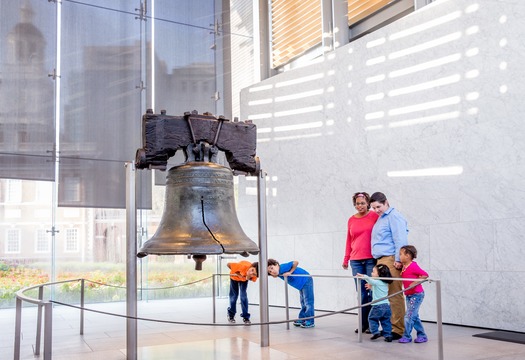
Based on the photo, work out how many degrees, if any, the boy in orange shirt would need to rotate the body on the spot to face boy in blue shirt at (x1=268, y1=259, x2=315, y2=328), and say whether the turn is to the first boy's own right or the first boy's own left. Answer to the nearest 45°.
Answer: approximately 45° to the first boy's own left

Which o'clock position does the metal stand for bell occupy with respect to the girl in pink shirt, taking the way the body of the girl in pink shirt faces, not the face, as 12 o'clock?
The metal stand for bell is roughly at 11 o'clock from the girl in pink shirt.

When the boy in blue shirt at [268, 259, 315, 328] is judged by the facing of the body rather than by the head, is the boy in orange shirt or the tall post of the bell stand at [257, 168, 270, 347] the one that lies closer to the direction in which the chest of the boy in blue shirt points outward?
the boy in orange shirt

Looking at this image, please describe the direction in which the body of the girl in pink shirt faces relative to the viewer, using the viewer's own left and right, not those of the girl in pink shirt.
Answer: facing to the left of the viewer

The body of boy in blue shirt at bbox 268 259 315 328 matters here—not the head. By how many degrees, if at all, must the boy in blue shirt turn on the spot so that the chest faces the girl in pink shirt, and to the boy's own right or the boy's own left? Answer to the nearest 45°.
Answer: approximately 135° to the boy's own left

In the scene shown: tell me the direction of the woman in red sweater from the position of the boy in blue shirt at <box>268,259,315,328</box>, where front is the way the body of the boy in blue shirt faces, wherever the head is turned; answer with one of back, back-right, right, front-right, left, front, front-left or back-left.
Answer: back-left

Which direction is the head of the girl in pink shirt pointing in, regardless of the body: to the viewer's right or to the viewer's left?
to the viewer's left

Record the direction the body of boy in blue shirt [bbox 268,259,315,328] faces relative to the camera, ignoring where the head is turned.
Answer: to the viewer's left
